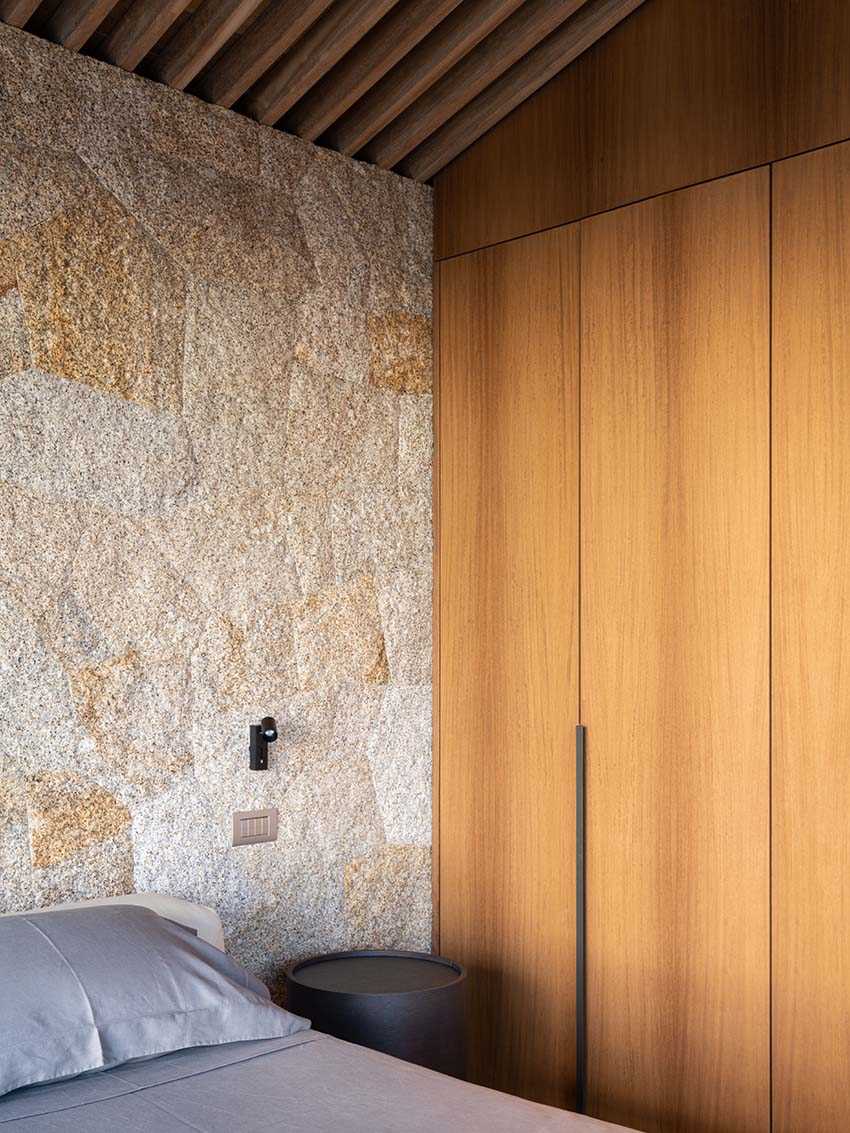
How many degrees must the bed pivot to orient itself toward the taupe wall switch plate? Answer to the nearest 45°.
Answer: approximately 135° to its left

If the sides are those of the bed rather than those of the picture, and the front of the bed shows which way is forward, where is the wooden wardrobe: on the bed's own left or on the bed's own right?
on the bed's own left

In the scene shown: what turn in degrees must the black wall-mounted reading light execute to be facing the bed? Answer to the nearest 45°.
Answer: approximately 45° to its right

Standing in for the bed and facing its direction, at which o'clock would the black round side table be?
The black round side table is roughly at 8 o'clock from the bed.

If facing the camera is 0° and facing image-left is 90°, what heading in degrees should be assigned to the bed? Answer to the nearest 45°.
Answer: approximately 315°

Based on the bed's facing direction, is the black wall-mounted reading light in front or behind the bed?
behind
